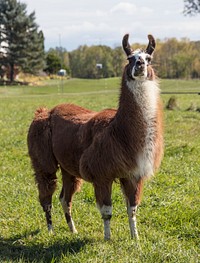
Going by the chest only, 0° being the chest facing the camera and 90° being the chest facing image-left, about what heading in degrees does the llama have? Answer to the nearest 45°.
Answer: approximately 315°
